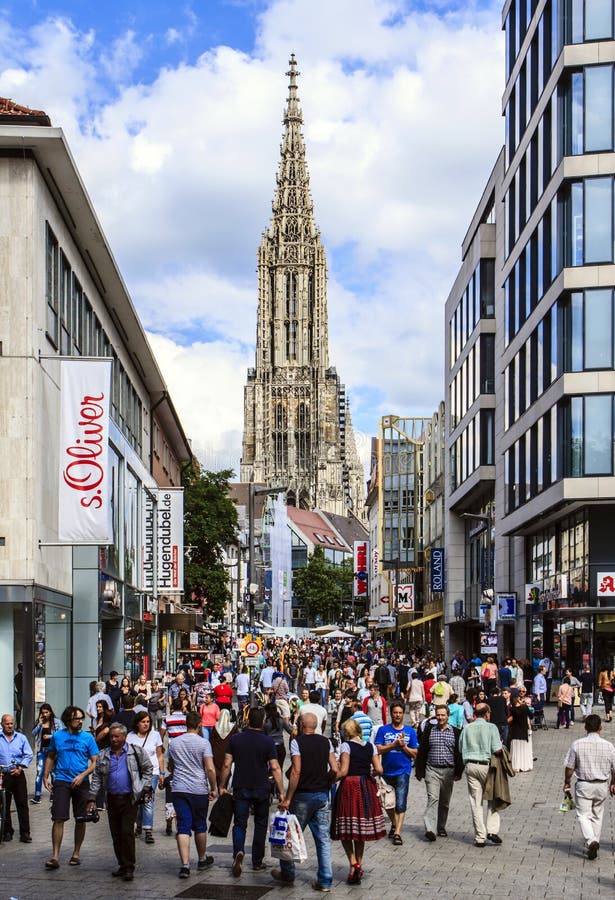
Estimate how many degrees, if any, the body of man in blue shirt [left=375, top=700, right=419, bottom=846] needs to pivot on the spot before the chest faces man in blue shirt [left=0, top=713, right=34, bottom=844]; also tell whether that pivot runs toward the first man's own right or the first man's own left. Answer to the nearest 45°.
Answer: approximately 90° to the first man's own right

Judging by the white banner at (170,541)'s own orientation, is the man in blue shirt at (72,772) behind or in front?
in front

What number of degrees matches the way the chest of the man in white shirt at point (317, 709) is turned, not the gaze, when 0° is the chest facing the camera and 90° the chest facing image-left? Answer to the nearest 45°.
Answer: approximately 180°

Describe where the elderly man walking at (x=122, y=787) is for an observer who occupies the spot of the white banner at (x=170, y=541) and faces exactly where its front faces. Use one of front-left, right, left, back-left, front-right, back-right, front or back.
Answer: front

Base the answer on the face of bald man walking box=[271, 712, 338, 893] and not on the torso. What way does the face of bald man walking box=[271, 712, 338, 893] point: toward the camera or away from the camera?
away from the camera

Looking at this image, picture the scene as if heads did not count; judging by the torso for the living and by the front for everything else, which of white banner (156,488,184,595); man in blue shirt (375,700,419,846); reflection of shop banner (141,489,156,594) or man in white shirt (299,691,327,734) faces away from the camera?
the man in white shirt

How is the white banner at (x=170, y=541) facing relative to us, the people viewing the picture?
facing the viewer

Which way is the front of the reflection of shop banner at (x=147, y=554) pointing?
toward the camera

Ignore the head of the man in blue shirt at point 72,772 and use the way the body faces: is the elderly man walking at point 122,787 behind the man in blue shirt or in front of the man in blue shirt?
in front

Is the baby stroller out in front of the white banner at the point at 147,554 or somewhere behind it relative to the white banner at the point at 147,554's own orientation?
in front
